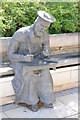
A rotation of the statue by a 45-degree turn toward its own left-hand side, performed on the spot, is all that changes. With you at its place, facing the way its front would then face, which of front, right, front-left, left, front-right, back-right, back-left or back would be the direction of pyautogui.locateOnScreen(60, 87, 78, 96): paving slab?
front-left

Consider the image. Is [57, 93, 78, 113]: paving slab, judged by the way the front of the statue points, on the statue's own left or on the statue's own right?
on the statue's own left
